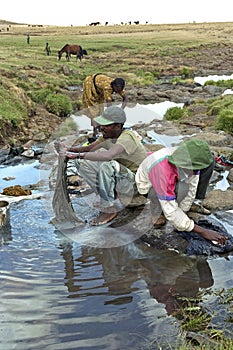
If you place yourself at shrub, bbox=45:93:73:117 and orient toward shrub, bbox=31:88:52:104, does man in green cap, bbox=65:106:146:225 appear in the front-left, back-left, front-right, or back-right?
back-left

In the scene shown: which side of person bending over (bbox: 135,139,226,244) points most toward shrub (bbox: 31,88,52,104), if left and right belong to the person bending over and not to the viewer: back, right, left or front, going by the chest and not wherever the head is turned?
back

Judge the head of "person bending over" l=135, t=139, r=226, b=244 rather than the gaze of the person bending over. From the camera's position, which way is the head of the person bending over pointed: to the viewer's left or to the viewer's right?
to the viewer's right

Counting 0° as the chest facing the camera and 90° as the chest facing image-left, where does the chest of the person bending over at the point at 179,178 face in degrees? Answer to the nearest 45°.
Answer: approximately 315°

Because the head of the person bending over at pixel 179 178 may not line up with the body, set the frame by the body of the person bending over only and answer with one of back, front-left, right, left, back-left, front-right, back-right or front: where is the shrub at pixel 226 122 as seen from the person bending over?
back-left

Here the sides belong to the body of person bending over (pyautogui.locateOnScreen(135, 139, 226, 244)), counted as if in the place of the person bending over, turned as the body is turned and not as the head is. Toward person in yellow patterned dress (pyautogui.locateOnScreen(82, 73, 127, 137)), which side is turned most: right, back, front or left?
back

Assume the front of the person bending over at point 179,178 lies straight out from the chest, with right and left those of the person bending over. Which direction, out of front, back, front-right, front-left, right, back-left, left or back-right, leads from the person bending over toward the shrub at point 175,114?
back-left

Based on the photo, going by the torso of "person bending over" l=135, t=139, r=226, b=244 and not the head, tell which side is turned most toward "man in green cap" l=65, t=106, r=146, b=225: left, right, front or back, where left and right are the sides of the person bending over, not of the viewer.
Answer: back
